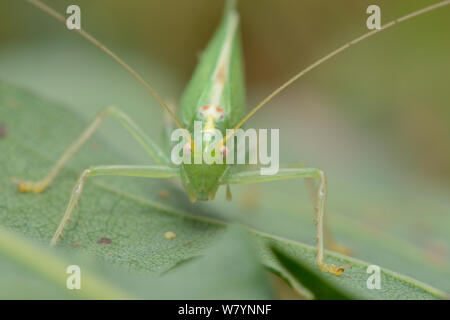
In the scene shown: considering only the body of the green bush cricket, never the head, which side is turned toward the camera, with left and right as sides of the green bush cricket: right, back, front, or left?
front

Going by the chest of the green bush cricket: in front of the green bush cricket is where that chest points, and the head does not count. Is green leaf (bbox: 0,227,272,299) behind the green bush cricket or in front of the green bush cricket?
in front
